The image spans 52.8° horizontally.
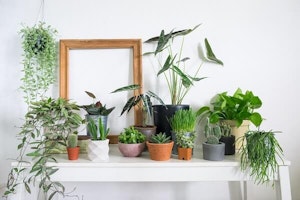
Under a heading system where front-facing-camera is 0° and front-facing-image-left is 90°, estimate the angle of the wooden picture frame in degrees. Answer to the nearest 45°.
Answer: approximately 0°

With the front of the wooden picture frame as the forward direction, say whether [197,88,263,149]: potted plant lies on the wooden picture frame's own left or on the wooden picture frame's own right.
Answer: on the wooden picture frame's own left
